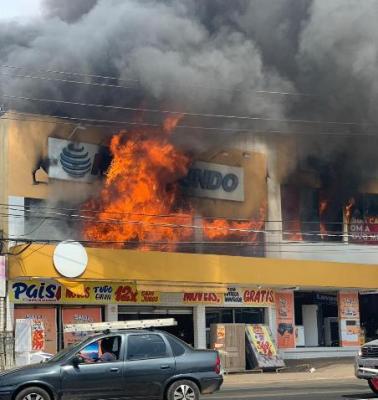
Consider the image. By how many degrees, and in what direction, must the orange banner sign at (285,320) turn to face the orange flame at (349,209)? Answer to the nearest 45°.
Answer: approximately 135° to its left

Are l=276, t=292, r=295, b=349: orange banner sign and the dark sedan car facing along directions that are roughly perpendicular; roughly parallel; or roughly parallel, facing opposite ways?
roughly perpendicular

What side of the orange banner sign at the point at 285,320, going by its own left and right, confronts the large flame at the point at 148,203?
right

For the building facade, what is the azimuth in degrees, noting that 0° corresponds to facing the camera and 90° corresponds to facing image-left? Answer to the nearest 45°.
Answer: approximately 0°
